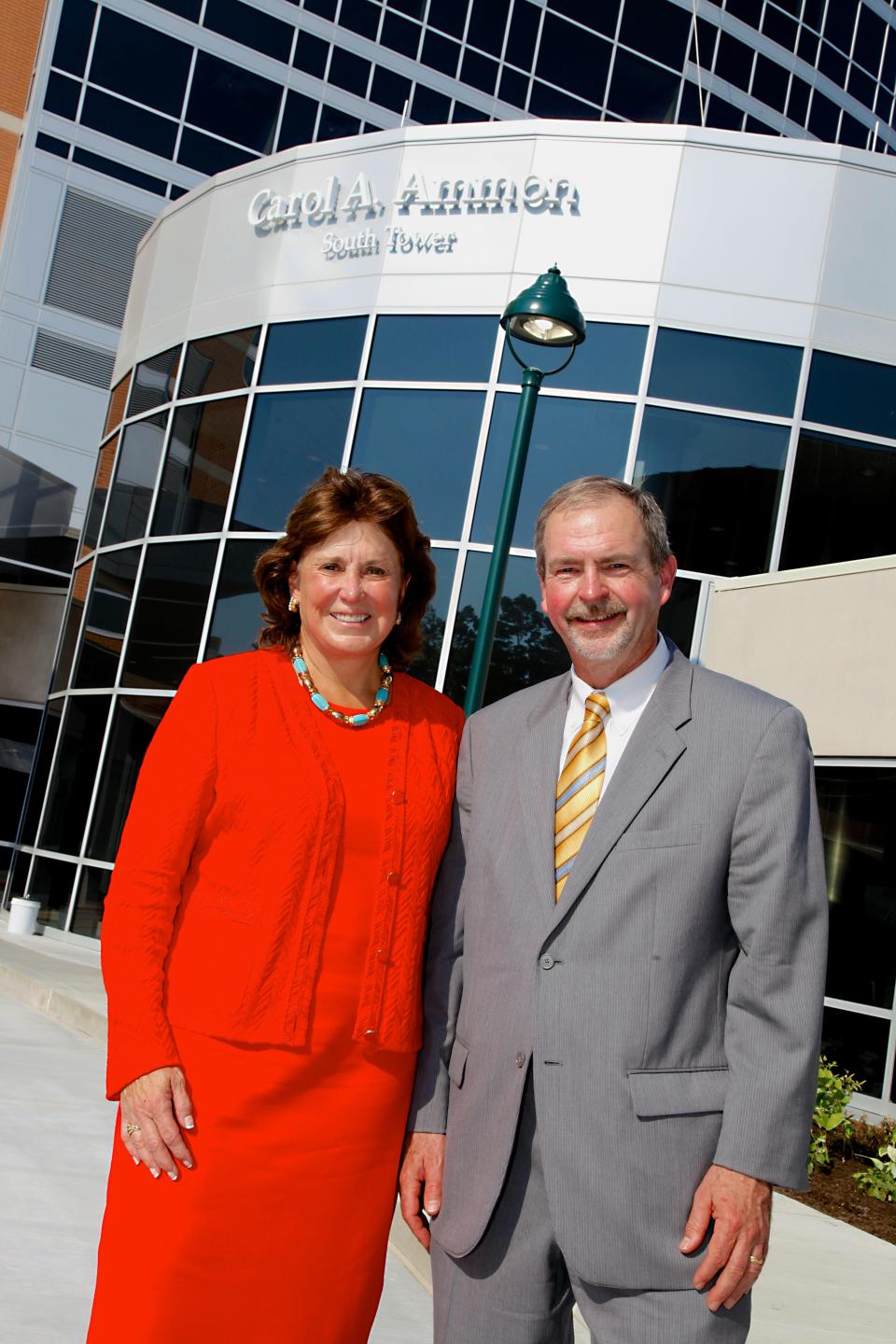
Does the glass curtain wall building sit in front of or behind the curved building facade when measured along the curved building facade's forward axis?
behind

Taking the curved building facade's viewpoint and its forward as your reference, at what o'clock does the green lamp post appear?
The green lamp post is roughly at 12 o'clock from the curved building facade.

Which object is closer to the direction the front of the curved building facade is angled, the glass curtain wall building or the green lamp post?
the green lamp post

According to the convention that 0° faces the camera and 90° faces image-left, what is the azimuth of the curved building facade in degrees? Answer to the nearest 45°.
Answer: approximately 0°

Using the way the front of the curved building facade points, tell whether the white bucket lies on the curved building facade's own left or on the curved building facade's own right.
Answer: on the curved building facade's own right

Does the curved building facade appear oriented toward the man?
yes
